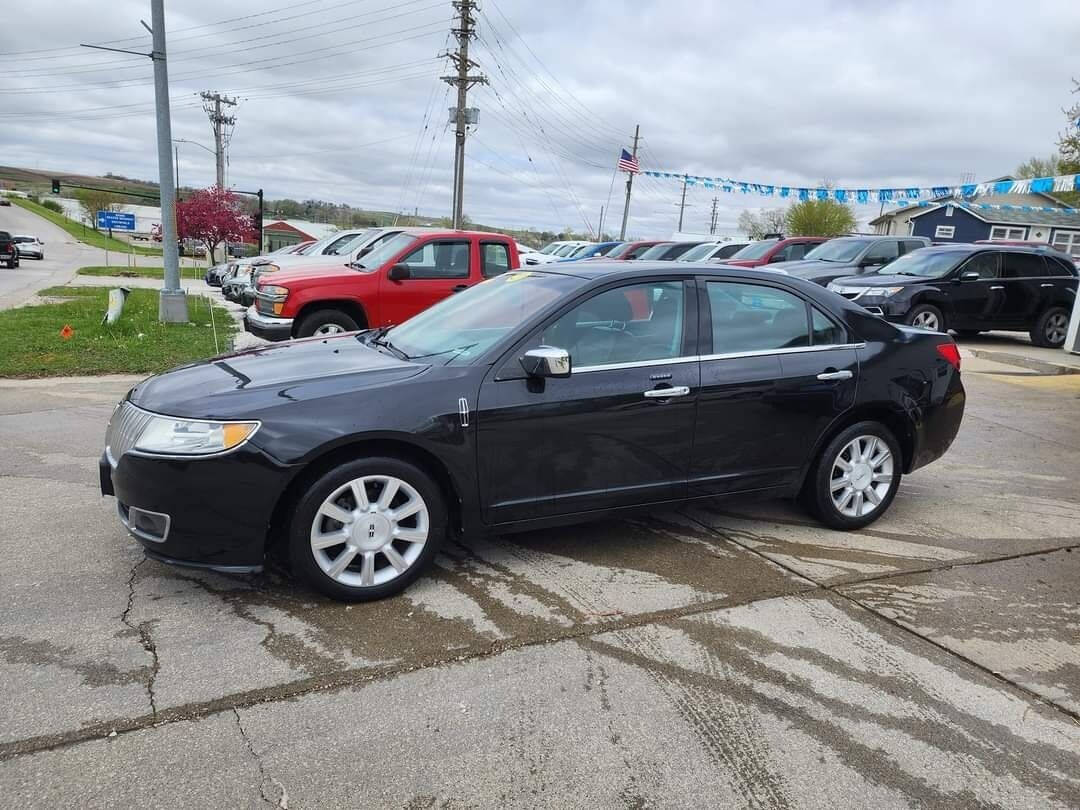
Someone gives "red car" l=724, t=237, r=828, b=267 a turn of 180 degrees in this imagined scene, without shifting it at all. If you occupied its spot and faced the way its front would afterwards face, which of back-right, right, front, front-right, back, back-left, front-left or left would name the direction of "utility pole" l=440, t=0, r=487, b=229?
left

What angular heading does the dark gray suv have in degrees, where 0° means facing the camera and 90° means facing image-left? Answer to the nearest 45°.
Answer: approximately 45°

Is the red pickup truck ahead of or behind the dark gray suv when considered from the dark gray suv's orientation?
ahead

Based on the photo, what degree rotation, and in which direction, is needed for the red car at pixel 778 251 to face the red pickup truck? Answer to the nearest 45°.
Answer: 0° — it already faces it

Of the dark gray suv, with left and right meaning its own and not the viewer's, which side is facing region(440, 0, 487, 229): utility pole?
right

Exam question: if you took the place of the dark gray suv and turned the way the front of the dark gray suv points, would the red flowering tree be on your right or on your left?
on your right

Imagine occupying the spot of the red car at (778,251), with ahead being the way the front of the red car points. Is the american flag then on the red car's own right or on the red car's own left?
on the red car's own right

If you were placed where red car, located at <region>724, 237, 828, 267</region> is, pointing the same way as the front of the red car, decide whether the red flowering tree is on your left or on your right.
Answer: on your right

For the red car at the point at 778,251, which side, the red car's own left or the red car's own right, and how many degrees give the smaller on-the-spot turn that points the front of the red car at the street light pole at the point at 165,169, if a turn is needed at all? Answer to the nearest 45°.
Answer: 0° — it already faces it

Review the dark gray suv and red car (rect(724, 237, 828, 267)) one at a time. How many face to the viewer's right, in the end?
0

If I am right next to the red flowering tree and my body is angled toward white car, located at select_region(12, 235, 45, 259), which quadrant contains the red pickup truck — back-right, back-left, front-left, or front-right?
back-left

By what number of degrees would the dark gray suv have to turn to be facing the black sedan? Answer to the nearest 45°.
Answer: approximately 45° to its left

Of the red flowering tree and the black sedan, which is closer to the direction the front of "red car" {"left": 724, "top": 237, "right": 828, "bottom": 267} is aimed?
the black sedan

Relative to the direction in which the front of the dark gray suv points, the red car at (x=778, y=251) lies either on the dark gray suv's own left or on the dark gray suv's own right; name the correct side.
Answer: on the dark gray suv's own right
